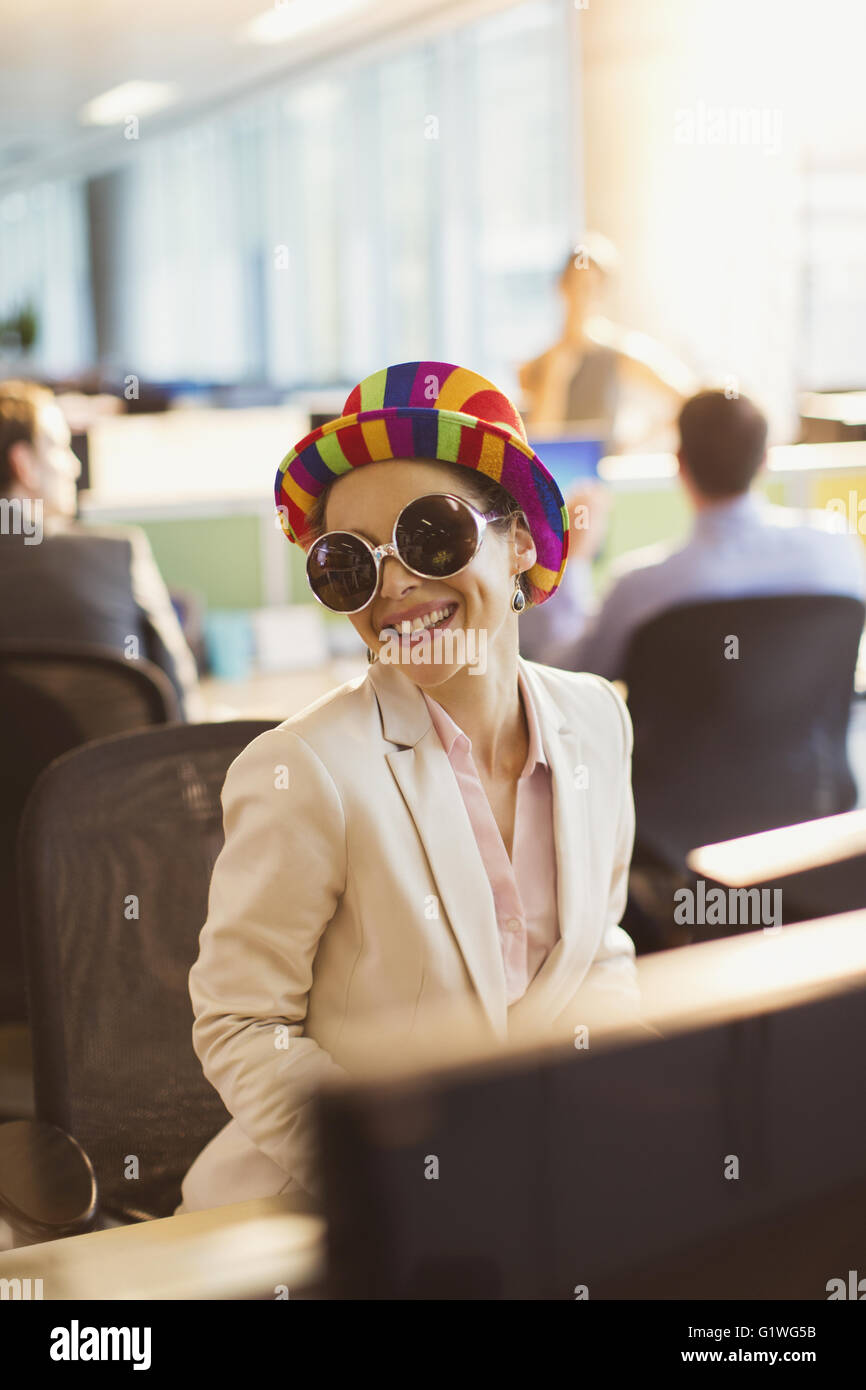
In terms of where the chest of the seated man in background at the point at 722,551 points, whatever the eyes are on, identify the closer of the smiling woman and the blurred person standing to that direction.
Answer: the blurred person standing

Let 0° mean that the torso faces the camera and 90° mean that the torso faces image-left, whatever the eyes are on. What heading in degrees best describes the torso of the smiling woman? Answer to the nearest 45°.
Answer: approximately 315°

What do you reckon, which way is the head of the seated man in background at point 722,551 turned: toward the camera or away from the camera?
away from the camera

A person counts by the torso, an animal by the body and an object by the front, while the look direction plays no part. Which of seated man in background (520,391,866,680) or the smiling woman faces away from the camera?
the seated man in background

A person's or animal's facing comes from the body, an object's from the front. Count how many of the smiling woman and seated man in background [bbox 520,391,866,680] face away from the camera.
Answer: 1

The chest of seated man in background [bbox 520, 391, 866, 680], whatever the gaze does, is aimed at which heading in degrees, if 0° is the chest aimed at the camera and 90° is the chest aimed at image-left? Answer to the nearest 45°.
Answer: approximately 180°

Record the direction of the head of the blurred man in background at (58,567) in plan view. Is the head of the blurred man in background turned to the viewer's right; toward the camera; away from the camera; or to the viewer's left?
to the viewer's right

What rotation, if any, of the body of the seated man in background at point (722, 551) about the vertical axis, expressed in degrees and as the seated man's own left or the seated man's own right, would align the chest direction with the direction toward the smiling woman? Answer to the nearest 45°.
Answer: approximately 180°

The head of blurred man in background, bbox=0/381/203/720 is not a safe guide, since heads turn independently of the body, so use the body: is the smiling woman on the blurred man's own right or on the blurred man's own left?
on the blurred man's own right
